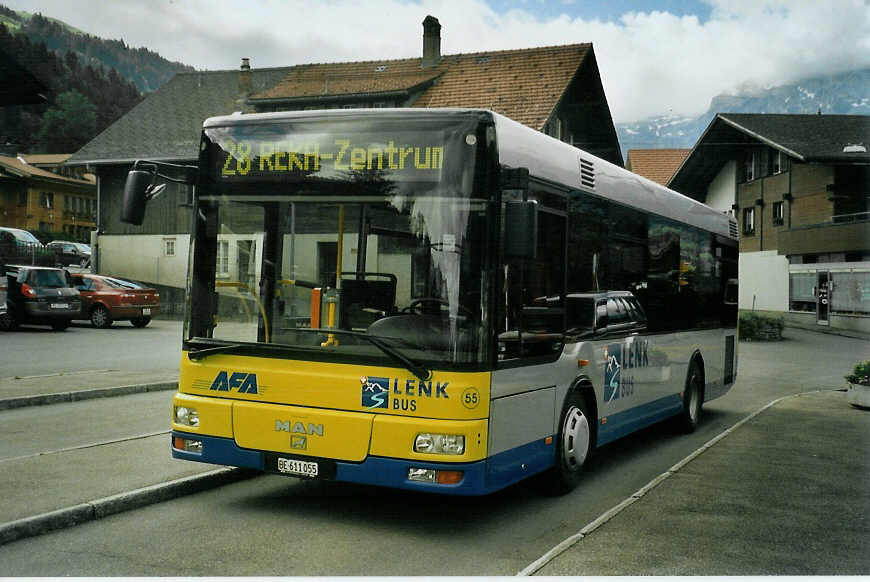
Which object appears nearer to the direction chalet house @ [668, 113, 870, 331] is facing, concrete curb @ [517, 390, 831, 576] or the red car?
the concrete curb

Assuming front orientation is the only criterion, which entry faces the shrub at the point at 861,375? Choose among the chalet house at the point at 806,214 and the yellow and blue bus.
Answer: the chalet house

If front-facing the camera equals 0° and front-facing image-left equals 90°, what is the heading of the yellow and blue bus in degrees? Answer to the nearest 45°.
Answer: approximately 45°
